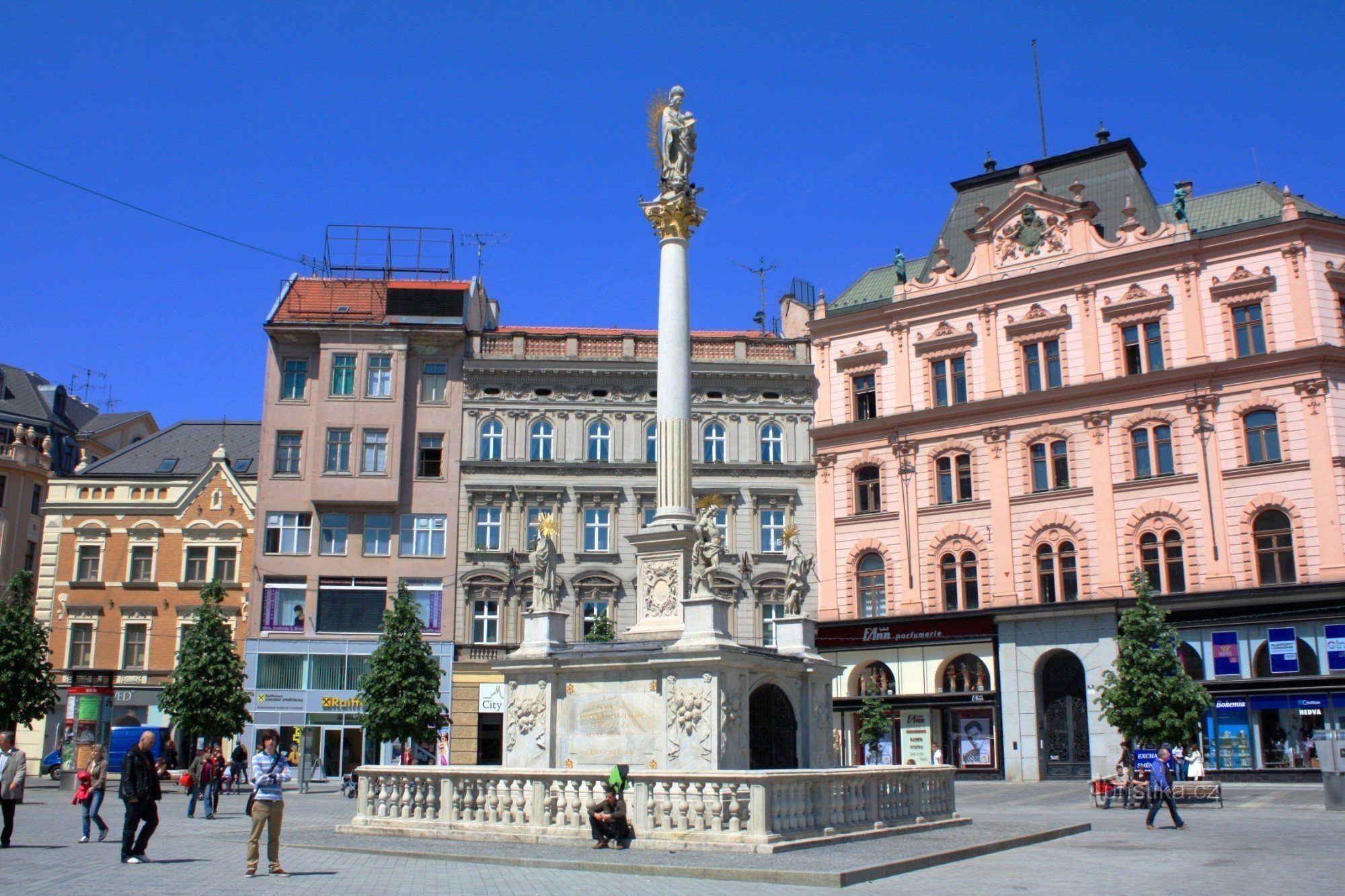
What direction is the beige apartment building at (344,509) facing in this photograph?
toward the camera

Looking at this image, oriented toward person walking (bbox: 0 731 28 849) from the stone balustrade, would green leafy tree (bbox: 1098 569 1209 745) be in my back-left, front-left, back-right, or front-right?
back-right

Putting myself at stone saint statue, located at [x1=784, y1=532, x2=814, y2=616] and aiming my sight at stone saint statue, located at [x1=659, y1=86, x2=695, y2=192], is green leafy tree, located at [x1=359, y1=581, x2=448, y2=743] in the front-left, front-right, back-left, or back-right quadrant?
front-right

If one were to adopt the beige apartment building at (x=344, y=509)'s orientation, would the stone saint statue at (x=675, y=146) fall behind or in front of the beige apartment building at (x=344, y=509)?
in front

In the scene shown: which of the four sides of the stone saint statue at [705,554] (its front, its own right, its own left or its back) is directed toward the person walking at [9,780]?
right

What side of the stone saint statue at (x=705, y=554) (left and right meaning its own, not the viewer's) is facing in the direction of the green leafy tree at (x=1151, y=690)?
left

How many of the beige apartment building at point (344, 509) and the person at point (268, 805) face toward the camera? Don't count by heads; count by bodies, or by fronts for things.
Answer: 2

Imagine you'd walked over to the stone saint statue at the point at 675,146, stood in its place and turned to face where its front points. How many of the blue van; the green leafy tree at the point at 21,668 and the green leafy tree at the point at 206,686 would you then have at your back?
3

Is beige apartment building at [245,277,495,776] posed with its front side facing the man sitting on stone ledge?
yes

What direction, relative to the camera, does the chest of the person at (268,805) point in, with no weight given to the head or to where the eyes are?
toward the camera

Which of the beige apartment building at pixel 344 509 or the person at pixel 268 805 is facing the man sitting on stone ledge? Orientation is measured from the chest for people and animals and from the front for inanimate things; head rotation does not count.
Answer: the beige apartment building

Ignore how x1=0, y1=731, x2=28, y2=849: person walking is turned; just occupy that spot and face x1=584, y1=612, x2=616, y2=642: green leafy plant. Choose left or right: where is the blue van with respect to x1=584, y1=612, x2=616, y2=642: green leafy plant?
left

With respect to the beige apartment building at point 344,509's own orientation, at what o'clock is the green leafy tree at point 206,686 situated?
The green leafy tree is roughly at 1 o'clock from the beige apartment building.

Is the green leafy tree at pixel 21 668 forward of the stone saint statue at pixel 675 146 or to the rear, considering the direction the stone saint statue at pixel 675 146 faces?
to the rear

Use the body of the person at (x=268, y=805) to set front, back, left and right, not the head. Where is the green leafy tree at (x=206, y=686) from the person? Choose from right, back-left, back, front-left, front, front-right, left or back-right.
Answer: back

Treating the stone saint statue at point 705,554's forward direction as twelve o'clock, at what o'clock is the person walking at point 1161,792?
The person walking is roughly at 10 o'clock from the stone saint statue.

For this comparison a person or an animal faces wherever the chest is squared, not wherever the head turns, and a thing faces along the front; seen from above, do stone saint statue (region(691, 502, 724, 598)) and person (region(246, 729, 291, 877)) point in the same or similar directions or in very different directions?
same or similar directions
